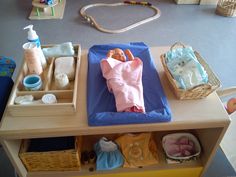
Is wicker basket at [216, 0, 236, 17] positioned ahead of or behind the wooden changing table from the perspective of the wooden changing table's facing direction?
behind

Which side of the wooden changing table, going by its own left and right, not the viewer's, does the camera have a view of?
front
